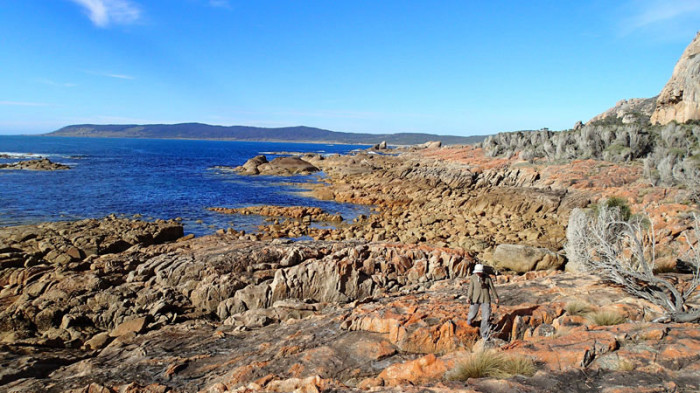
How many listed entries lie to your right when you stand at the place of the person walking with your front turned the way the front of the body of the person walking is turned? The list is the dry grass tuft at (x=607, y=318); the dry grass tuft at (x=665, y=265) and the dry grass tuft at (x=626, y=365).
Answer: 0

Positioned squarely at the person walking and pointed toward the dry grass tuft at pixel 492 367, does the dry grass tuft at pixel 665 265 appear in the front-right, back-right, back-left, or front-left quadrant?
back-left

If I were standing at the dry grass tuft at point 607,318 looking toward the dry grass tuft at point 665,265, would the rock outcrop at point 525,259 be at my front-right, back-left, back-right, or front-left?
front-left

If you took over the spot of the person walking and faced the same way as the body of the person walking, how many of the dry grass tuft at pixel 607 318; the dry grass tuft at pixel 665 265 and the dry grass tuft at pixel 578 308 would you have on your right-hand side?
0

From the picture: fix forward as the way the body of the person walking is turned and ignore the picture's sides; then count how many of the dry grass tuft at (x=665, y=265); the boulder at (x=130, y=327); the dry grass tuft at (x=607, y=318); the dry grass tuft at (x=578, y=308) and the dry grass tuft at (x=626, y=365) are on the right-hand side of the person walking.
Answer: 1

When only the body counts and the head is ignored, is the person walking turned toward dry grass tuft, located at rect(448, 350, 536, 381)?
yes

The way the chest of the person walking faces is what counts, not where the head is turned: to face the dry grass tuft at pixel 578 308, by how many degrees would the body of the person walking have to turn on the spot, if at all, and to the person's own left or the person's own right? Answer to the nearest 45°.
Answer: approximately 135° to the person's own left

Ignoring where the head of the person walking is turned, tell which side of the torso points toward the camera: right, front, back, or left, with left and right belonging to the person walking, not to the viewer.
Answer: front

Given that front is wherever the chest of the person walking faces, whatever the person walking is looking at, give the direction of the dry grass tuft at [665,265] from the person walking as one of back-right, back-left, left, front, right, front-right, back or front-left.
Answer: back-left

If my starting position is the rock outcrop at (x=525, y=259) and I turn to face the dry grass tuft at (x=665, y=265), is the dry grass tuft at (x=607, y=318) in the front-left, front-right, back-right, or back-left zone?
front-right

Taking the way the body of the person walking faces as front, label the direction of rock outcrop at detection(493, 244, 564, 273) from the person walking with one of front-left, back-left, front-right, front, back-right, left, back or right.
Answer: back

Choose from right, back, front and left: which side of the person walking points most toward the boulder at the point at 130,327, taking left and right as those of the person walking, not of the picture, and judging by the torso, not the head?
right

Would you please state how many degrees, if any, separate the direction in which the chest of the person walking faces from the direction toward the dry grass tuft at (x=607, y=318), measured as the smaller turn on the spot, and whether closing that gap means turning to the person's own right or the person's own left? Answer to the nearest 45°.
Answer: approximately 90° to the person's own left
